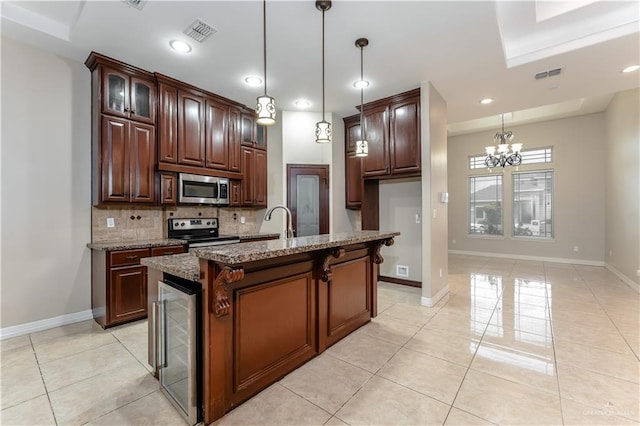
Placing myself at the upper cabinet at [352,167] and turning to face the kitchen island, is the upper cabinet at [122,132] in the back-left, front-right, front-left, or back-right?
front-right

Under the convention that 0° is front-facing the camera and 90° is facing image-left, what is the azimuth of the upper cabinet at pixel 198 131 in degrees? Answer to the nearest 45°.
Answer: approximately 315°

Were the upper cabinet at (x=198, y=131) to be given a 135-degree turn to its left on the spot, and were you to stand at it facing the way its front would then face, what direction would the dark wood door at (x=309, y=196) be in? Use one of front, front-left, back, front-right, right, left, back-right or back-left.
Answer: right

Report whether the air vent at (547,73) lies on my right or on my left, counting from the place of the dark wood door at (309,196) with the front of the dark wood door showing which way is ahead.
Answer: on my left

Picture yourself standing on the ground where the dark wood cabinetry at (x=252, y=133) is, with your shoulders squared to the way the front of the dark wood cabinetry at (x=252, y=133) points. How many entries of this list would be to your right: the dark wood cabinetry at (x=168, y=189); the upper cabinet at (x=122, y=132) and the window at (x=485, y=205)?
2

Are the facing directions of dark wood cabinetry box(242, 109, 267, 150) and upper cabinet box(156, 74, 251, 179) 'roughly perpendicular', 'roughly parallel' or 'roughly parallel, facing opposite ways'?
roughly parallel

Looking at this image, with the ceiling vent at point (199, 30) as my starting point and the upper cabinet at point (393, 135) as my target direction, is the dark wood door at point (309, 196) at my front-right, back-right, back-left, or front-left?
front-left

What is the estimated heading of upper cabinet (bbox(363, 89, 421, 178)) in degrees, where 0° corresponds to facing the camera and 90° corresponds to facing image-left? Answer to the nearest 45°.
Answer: approximately 45°

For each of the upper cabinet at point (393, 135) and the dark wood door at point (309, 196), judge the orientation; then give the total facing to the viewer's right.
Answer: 0

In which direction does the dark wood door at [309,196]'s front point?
toward the camera

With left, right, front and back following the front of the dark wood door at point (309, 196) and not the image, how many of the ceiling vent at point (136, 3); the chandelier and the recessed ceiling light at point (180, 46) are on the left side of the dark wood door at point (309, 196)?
1

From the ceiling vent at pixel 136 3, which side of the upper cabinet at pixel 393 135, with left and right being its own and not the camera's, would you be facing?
front

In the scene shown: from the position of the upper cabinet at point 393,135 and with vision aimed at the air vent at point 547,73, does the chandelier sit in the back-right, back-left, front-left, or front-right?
front-left

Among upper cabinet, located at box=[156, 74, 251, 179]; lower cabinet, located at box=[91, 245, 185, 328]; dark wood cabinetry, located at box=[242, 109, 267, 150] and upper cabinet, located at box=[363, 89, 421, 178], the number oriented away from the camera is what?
0
